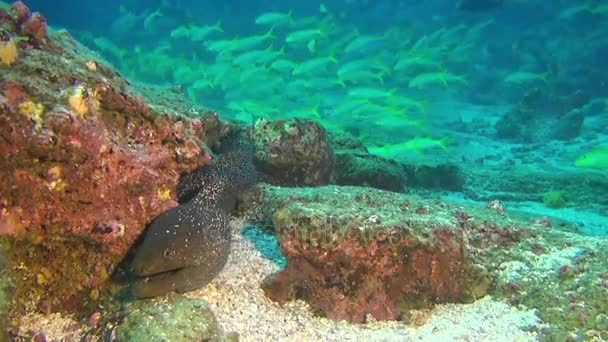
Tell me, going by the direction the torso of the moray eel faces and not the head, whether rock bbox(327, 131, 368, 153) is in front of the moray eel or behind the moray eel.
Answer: behind

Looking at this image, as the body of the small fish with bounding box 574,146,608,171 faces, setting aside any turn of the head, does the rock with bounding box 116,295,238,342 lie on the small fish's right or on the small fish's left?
on the small fish's left

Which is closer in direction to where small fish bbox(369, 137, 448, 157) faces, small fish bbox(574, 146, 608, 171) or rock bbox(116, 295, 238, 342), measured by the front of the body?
the rock

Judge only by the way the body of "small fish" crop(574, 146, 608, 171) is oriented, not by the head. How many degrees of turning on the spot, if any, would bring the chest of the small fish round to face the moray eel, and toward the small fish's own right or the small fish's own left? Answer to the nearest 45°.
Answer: approximately 90° to the small fish's own left

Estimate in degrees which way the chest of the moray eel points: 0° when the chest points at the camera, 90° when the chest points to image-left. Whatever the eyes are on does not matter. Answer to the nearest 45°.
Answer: approximately 45°

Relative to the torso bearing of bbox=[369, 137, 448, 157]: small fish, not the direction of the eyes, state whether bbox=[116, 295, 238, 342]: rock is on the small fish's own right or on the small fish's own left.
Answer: on the small fish's own left

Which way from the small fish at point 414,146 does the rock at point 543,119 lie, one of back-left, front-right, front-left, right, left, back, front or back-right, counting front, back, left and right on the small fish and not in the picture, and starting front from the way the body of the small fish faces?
back-right

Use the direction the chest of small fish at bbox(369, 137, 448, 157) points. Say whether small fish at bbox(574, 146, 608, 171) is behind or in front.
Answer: behind

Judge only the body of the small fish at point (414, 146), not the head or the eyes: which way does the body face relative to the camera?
to the viewer's left

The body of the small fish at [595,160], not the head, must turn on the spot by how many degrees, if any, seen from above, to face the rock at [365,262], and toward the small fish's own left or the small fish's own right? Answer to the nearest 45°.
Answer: approximately 90° to the small fish's own left

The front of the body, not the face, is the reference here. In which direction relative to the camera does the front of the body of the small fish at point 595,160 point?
to the viewer's left
